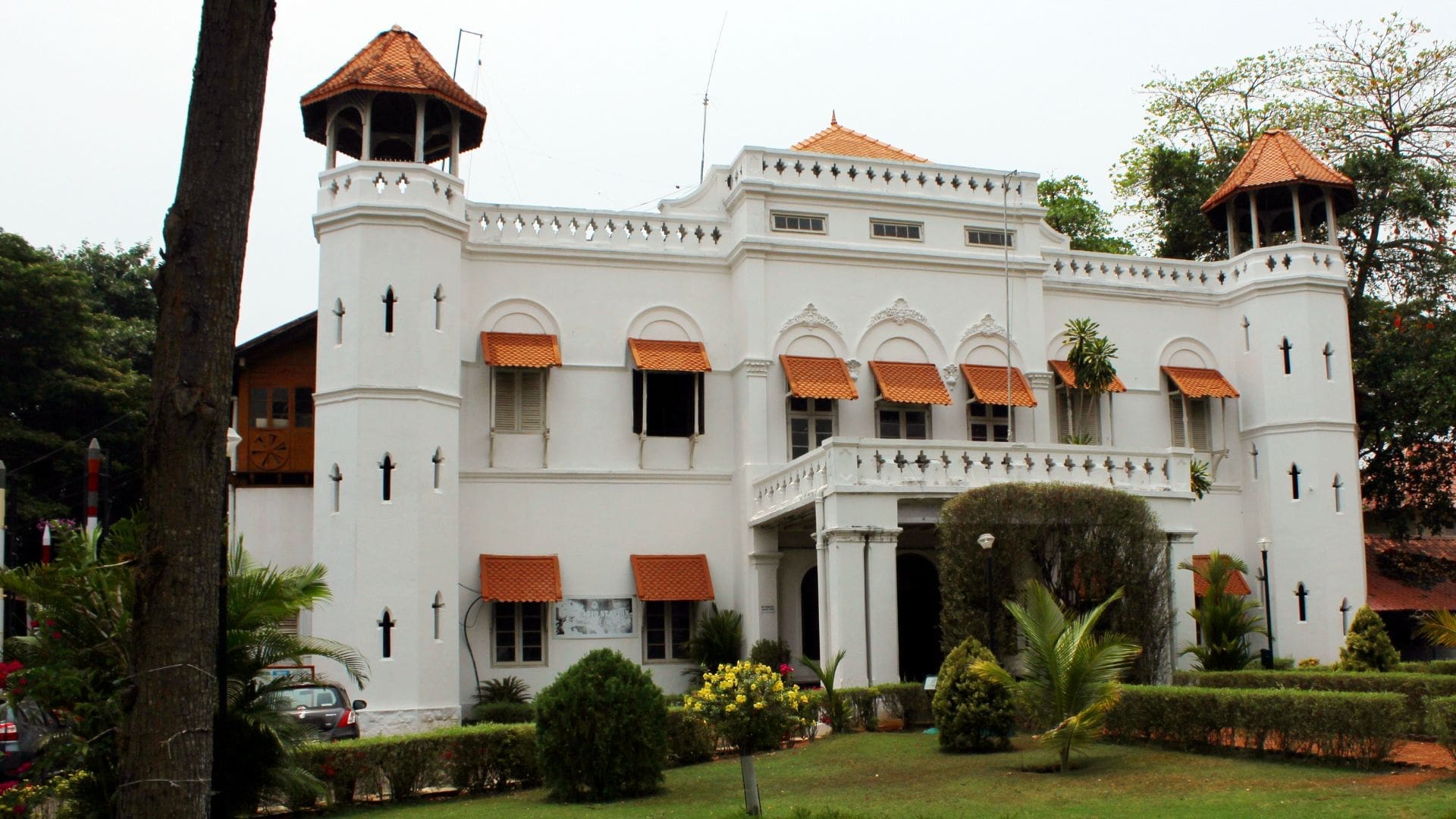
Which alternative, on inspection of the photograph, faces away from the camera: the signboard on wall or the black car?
the black car

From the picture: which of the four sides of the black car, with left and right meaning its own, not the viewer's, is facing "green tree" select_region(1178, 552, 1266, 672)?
right

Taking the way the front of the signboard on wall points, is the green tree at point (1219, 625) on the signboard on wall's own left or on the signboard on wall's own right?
on the signboard on wall's own left

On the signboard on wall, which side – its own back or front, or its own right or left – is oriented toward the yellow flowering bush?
front

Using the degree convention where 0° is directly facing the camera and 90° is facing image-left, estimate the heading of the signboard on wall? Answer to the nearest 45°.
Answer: approximately 0°

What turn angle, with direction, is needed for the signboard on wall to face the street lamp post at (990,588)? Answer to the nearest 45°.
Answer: approximately 45° to its left

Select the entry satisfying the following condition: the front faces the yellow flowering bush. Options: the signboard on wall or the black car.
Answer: the signboard on wall

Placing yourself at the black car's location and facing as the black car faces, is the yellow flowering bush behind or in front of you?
behind

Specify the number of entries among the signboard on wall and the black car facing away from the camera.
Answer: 1

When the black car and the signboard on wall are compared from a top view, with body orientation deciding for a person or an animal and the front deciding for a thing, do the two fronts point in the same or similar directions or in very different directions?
very different directions

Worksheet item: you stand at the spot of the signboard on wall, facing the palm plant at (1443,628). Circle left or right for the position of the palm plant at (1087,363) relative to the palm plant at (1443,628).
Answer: left

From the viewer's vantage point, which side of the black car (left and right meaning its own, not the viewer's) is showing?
back
